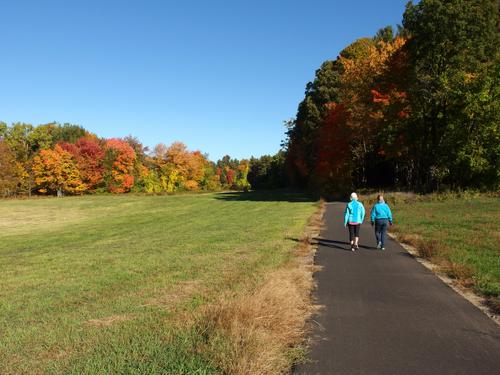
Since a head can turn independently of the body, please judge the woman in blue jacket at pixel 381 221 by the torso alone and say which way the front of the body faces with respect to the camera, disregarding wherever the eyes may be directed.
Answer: away from the camera

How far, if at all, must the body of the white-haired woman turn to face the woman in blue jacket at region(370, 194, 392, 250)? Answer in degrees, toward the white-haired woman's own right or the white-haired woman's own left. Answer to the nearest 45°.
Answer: approximately 90° to the white-haired woman's own right

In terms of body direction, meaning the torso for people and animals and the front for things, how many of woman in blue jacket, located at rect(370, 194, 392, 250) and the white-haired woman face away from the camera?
2

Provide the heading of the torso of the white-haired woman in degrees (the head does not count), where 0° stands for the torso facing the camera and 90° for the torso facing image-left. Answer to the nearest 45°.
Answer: approximately 180°

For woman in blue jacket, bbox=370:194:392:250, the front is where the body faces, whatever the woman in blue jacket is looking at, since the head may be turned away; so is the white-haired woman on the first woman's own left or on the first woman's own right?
on the first woman's own left
